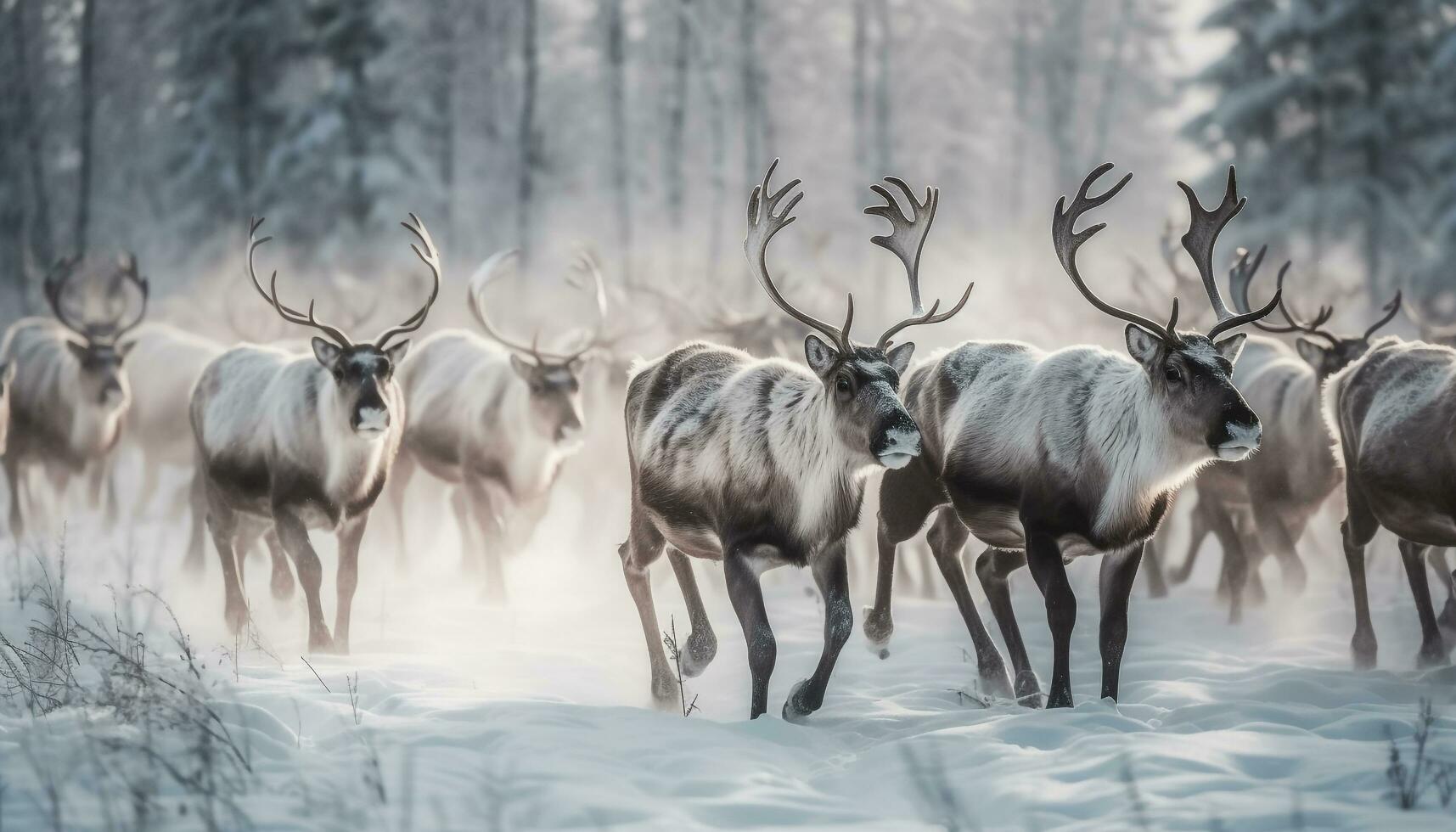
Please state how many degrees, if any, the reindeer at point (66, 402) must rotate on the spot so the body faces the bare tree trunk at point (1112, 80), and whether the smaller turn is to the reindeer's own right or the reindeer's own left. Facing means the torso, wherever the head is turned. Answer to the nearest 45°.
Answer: approximately 90° to the reindeer's own left

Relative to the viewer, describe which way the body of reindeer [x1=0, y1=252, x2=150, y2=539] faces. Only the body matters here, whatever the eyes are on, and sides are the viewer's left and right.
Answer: facing the viewer and to the right of the viewer

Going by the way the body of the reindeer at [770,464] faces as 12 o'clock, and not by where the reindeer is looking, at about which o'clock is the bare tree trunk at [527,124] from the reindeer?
The bare tree trunk is roughly at 7 o'clock from the reindeer.

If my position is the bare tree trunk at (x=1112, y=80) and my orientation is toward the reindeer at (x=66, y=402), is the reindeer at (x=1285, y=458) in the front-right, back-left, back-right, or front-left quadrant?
front-left

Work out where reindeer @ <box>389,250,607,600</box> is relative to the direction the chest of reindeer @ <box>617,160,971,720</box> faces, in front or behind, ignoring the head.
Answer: behind

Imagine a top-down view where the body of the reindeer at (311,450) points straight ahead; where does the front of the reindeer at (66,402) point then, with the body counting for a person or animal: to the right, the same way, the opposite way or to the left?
the same way

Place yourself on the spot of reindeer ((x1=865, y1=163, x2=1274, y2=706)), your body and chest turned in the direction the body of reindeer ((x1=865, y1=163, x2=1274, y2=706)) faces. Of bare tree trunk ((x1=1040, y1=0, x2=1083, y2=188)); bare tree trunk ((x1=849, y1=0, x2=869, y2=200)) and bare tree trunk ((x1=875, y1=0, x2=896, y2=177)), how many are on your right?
0

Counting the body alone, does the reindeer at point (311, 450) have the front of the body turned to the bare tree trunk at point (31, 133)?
no

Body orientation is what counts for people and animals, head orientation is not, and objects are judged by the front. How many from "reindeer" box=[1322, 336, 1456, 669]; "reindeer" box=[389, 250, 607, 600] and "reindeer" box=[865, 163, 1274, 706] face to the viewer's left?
0

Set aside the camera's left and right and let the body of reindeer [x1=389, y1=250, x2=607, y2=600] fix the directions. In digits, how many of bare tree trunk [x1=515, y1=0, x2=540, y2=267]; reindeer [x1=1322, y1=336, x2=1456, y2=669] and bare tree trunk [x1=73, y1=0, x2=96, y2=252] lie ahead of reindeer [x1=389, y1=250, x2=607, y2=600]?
1

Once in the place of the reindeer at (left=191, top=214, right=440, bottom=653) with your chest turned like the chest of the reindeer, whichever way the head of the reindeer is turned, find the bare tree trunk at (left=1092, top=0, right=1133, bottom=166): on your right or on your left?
on your left

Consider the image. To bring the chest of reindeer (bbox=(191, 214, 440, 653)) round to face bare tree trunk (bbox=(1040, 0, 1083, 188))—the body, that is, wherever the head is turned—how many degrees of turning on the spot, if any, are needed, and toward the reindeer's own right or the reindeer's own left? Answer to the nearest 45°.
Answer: approximately 90° to the reindeer's own left

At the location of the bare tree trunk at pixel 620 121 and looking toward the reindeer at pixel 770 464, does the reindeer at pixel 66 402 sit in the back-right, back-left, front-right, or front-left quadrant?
front-right

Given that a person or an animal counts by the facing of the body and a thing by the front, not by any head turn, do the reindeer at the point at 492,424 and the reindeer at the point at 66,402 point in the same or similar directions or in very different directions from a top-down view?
same or similar directions
